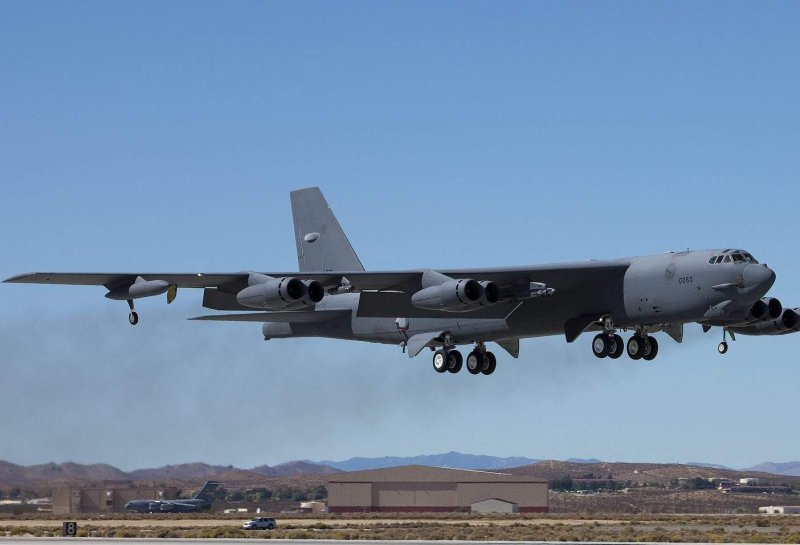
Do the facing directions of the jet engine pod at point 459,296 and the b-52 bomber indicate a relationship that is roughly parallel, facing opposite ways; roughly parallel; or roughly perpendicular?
roughly parallel

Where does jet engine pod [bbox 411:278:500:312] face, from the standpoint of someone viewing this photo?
facing the viewer and to the right of the viewer
